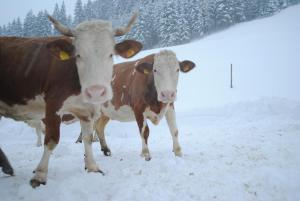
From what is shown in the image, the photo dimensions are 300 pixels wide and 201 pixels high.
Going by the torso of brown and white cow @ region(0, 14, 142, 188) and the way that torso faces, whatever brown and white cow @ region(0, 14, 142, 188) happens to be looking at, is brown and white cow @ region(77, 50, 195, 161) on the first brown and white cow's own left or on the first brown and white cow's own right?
on the first brown and white cow's own left

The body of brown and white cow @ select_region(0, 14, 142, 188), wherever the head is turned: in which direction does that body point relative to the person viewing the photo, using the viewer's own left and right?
facing the viewer and to the right of the viewer

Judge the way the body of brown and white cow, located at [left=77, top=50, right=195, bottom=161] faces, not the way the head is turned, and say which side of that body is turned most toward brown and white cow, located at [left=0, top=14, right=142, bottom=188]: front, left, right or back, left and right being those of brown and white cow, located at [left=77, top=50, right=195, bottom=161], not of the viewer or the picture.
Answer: right

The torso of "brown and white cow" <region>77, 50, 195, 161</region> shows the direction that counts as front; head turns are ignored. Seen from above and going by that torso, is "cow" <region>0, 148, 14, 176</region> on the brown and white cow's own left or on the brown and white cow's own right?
on the brown and white cow's own right

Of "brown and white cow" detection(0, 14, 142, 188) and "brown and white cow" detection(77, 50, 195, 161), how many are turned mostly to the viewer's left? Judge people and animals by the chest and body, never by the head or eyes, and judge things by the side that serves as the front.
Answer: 0
